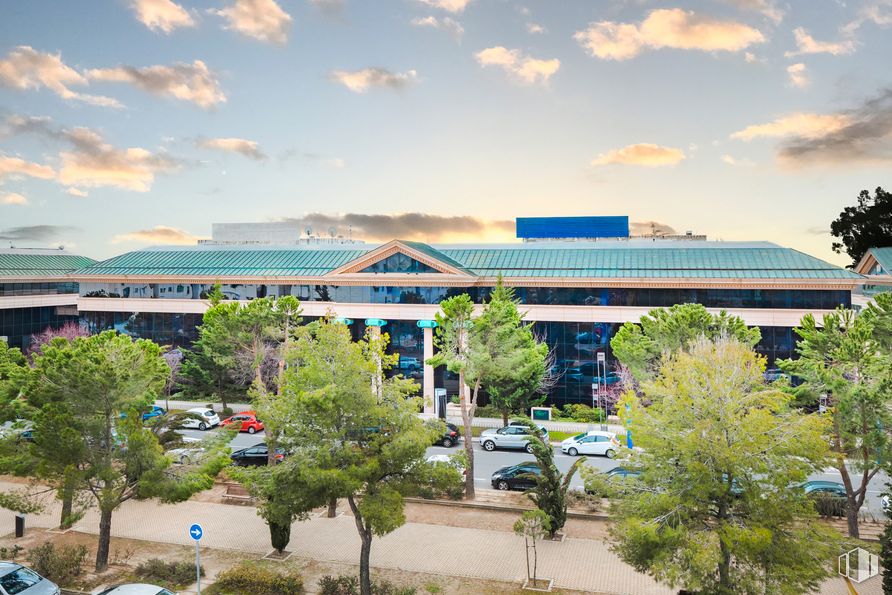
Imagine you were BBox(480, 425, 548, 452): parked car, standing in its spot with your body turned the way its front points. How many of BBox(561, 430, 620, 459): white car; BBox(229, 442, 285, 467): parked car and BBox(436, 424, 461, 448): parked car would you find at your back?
1

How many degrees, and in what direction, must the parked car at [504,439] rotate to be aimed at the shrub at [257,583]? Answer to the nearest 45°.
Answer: approximately 90° to its left

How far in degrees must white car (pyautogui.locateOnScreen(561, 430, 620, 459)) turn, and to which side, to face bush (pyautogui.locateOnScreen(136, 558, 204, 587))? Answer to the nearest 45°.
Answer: approximately 45° to its left

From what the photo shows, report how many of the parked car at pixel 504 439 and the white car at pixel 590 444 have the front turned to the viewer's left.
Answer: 2

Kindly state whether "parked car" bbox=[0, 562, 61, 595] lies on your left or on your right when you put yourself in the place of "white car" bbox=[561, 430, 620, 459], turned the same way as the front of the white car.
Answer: on your left

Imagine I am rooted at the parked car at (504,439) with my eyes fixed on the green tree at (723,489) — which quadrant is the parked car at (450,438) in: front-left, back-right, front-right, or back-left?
back-right

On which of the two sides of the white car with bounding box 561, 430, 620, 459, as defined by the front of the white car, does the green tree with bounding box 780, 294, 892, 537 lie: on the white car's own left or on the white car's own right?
on the white car's own left

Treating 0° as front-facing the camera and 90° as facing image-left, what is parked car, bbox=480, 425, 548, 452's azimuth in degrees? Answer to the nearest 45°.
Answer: approximately 90°

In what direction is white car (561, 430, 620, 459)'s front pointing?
to the viewer's left

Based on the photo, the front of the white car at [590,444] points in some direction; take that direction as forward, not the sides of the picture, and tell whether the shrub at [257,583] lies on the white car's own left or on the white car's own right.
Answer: on the white car's own left

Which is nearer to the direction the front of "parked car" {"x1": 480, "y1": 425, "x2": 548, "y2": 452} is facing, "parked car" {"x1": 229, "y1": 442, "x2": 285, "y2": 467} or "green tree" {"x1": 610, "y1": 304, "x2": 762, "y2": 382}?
the parked car

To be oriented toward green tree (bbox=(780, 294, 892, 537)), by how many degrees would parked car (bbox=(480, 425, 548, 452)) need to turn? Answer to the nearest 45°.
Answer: approximately 135° to its left

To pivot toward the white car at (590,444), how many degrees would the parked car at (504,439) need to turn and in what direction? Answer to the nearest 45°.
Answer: approximately 180°
